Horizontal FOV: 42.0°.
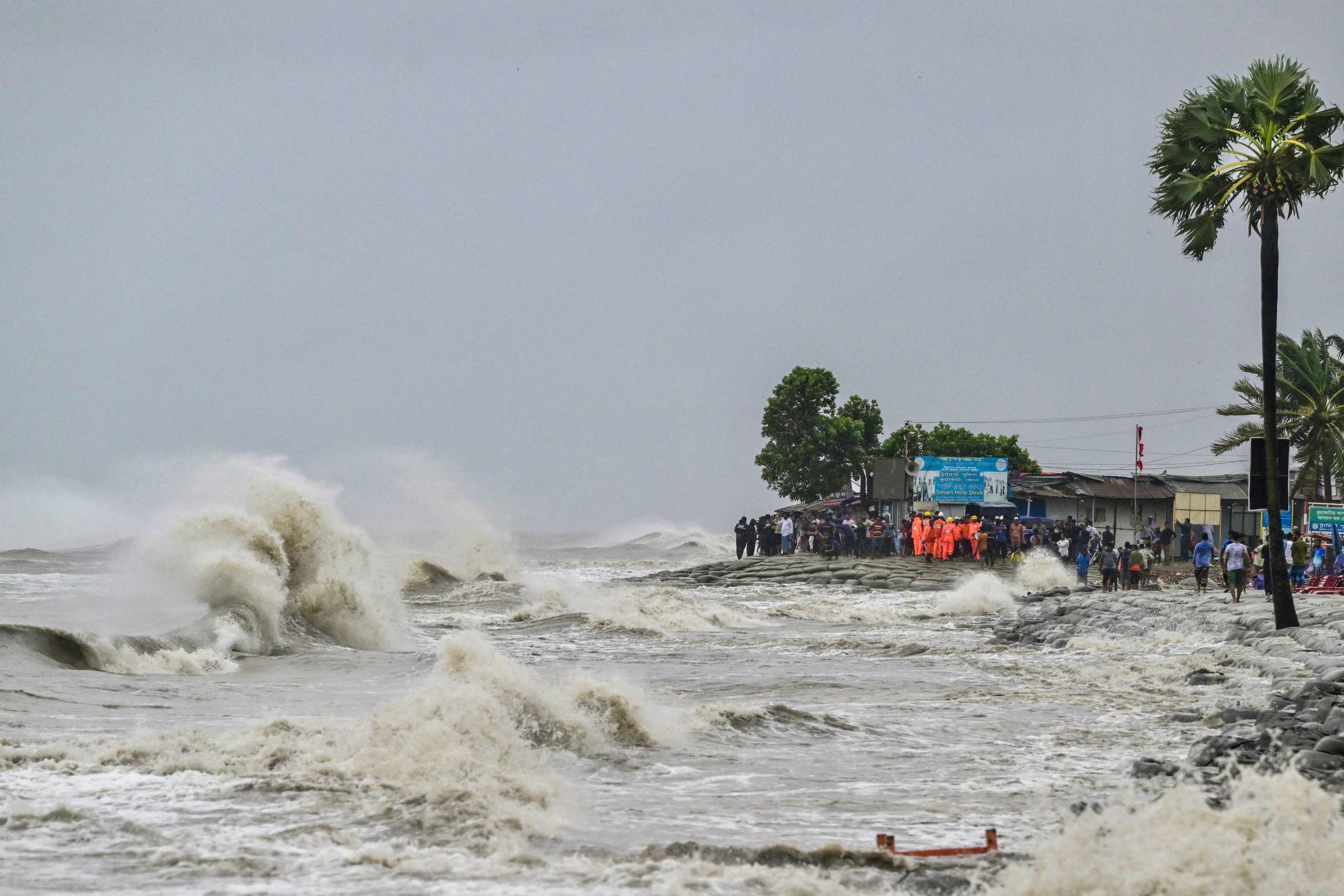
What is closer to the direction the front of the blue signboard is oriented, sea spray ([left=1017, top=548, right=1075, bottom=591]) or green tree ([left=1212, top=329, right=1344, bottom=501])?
the sea spray

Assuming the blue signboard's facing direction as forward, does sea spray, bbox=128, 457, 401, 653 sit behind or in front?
in front

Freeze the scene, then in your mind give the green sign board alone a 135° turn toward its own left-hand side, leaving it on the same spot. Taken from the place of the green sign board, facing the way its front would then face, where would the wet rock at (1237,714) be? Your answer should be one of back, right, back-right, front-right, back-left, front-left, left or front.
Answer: back-right

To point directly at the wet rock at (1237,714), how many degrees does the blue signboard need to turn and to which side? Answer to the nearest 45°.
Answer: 0° — it already faces it

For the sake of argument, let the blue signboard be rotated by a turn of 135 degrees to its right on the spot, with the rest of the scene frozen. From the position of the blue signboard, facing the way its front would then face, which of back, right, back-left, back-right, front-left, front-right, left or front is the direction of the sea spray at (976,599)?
back-left

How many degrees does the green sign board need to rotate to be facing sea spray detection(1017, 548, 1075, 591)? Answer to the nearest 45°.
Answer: approximately 135° to its right

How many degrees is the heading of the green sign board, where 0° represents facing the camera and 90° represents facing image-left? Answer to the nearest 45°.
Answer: approximately 0°

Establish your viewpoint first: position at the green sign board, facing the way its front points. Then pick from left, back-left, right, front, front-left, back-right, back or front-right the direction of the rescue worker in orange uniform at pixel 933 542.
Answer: back-right

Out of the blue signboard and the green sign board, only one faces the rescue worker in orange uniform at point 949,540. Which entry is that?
the blue signboard
